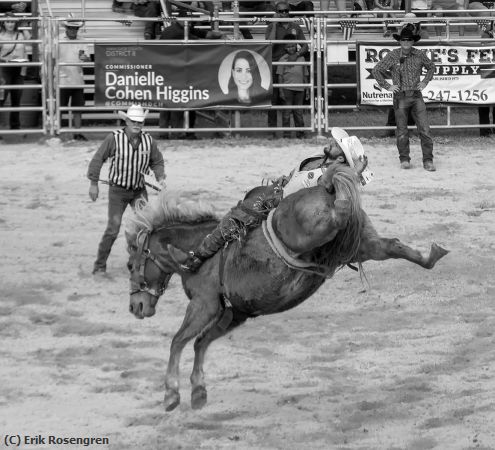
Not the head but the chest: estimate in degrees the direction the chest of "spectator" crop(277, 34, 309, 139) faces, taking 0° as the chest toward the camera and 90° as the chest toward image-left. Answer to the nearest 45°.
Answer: approximately 0°

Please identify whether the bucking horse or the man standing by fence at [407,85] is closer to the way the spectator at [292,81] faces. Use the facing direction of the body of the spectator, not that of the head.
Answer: the bucking horse

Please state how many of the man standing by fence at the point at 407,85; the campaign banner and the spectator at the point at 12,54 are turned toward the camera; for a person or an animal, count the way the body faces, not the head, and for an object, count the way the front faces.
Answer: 3

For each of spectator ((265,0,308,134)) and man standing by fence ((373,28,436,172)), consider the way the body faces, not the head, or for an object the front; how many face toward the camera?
2

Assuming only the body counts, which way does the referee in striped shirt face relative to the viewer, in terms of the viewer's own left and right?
facing the viewer

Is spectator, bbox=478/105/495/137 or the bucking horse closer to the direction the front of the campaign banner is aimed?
the bucking horse

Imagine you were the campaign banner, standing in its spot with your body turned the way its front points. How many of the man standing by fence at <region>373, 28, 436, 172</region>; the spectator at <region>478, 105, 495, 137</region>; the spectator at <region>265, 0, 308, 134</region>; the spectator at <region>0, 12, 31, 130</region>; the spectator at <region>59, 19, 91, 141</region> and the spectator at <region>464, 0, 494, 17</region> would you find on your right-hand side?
2

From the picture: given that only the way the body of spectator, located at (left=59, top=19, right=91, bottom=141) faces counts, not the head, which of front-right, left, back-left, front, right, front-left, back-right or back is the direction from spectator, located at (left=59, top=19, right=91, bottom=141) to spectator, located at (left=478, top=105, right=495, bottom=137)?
front-left

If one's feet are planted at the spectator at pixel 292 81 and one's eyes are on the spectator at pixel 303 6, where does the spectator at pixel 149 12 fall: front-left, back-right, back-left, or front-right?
front-left

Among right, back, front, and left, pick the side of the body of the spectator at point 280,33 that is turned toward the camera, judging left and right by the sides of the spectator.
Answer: front

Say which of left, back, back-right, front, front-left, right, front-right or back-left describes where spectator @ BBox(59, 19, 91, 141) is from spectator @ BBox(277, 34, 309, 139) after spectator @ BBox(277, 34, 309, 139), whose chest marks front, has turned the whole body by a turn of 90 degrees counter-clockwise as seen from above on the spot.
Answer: back
